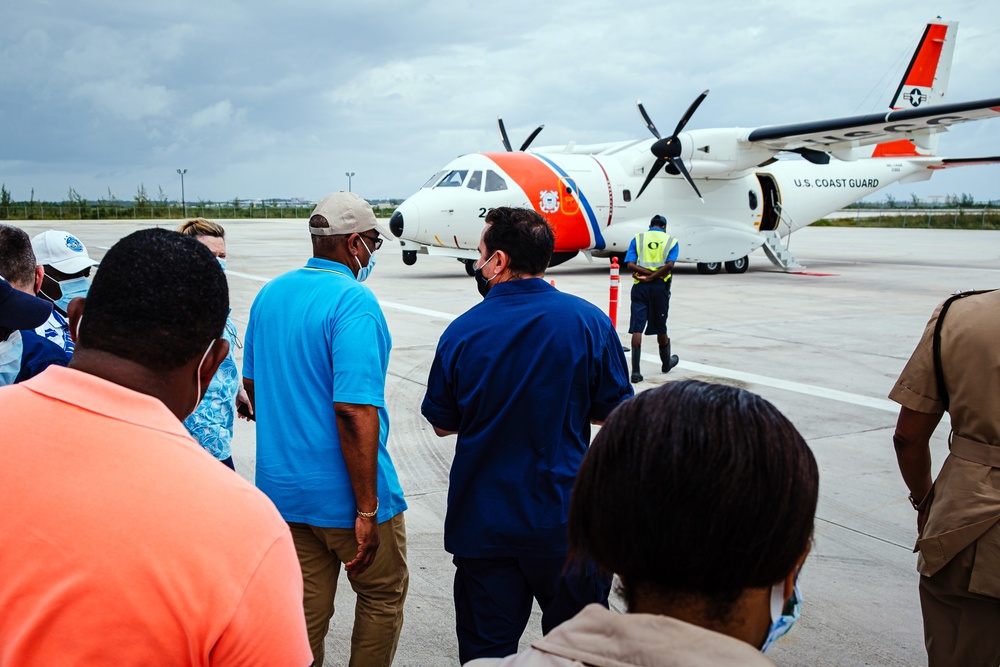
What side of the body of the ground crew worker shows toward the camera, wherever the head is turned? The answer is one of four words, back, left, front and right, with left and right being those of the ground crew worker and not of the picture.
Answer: back

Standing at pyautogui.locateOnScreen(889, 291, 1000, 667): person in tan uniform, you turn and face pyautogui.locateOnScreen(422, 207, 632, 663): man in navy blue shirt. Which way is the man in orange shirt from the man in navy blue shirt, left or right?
left

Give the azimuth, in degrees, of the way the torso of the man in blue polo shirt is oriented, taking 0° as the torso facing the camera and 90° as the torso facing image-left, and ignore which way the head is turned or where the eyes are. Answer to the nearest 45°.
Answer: approximately 225°

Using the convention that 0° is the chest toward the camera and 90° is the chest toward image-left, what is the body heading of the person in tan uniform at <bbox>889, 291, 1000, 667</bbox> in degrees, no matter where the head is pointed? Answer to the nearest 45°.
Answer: approximately 180°

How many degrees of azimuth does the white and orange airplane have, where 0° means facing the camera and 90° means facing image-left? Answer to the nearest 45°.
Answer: approximately 45°

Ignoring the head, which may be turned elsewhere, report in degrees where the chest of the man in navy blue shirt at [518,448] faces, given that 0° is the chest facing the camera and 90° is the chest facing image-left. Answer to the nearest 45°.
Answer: approximately 135°

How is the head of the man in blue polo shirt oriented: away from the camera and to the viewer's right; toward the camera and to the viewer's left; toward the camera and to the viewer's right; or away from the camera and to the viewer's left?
away from the camera and to the viewer's right

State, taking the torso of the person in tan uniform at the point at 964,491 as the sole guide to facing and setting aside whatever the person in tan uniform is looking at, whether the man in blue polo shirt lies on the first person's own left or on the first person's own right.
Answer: on the first person's own left

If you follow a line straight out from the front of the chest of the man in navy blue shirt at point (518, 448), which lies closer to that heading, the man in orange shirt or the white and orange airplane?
the white and orange airplane

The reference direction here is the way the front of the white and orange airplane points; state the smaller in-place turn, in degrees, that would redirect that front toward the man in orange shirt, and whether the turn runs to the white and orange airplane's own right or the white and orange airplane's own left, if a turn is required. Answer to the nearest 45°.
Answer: approximately 45° to the white and orange airplane's own left
